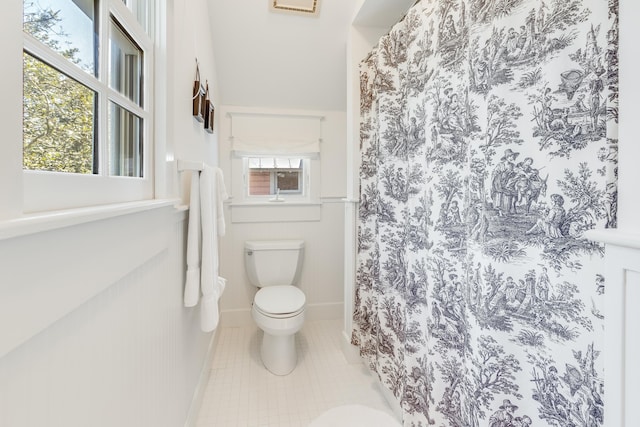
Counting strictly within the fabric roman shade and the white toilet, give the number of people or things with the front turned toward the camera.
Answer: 2

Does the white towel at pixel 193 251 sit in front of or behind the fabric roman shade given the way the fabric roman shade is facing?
in front

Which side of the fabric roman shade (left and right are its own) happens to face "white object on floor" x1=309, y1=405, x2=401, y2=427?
front

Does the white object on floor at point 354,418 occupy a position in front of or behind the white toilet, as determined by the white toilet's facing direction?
in front

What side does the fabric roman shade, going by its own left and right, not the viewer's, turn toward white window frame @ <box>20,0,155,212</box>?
front

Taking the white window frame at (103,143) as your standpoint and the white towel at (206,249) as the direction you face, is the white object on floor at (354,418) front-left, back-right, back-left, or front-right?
front-right

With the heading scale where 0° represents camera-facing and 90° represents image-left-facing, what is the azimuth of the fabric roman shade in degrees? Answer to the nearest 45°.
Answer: approximately 0°
